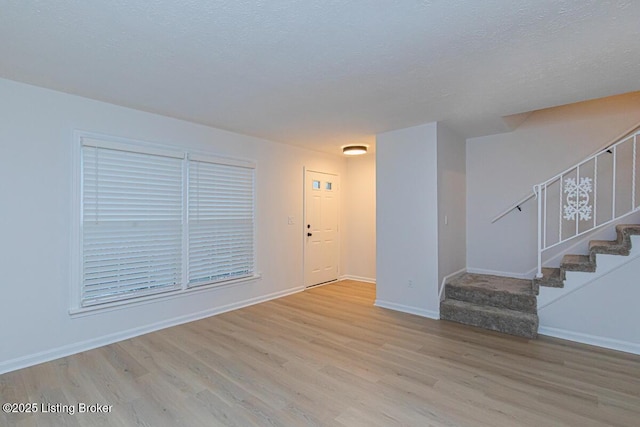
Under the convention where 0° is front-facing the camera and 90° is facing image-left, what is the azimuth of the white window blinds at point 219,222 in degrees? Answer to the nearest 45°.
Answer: approximately 315°

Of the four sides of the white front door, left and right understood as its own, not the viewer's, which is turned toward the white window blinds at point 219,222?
right

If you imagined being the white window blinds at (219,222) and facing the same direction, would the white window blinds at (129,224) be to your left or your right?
on your right

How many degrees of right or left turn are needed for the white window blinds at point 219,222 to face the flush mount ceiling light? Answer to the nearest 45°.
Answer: approximately 45° to its left

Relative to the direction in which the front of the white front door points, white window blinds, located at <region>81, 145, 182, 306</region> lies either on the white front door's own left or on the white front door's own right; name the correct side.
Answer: on the white front door's own right

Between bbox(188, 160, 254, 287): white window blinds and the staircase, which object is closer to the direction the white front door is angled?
the staircase

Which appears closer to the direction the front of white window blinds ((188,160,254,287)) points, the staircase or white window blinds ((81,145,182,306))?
the staircase
